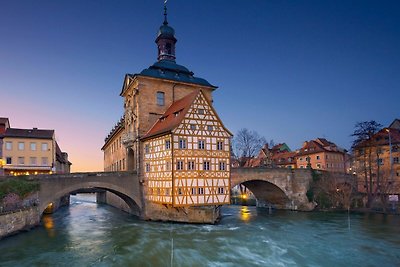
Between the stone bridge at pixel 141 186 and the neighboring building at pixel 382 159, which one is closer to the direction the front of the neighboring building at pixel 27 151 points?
the stone bridge

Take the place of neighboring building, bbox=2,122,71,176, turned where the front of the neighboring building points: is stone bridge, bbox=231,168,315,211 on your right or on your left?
on your left

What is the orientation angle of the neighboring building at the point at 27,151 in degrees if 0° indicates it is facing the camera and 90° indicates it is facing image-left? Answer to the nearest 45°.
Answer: approximately 0°

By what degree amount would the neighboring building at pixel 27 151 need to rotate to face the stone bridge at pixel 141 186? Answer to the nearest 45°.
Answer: approximately 45° to its left

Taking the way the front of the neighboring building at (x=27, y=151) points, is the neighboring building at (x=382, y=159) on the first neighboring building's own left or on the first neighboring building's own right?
on the first neighboring building's own left

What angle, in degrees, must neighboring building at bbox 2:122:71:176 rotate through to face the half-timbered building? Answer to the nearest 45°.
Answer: approximately 45° to its left
